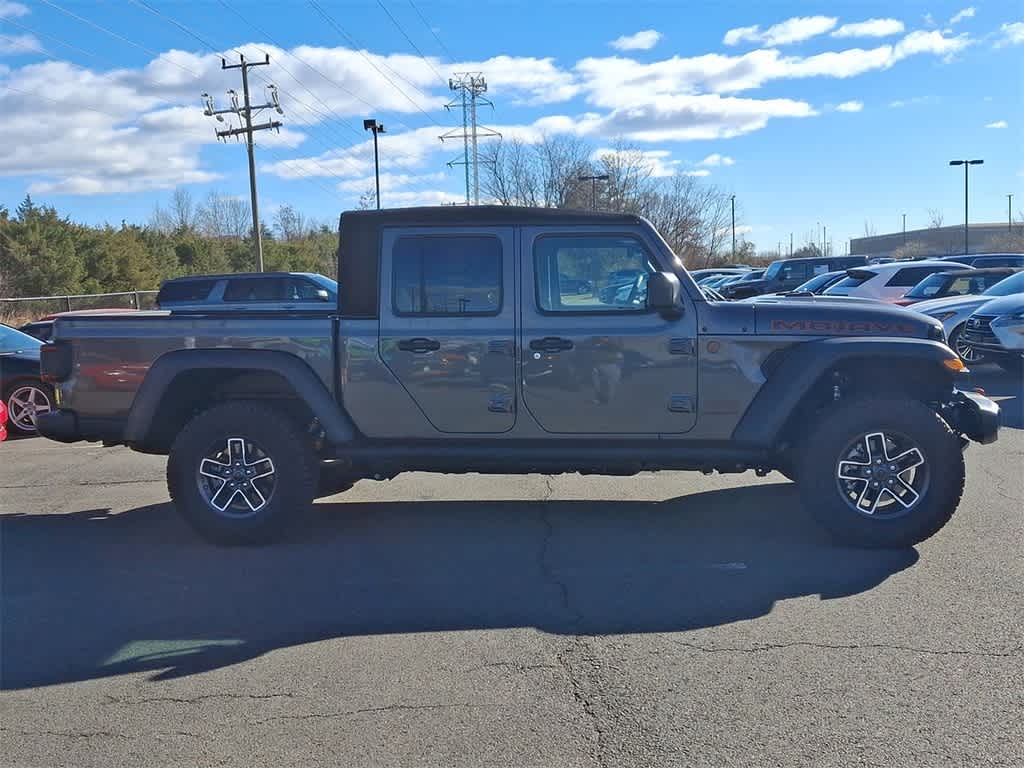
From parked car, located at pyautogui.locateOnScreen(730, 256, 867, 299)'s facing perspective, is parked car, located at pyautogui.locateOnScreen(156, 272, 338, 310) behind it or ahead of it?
ahead

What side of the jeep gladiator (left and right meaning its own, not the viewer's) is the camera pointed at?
right

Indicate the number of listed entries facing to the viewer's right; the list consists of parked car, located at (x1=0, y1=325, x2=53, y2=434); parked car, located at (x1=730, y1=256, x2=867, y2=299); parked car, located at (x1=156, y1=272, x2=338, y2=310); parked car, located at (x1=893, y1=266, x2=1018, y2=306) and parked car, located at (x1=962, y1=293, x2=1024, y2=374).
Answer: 2

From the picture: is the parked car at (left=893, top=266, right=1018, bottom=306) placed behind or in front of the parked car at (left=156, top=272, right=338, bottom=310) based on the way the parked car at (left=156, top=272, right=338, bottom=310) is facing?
in front

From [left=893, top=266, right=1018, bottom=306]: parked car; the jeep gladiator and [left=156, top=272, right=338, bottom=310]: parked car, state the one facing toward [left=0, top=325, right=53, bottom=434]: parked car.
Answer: [left=893, top=266, right=1018, bottom=306]: parked car

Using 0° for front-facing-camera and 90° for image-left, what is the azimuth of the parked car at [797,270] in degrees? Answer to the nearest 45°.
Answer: approximately 45°

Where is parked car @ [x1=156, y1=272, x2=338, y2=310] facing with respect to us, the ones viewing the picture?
facing to the right of the viewer

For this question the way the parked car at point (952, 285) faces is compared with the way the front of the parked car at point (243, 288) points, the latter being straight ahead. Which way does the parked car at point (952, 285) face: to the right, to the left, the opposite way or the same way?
the opposite way

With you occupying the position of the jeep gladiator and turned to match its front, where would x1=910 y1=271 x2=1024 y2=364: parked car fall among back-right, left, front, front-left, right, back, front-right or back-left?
front-left
